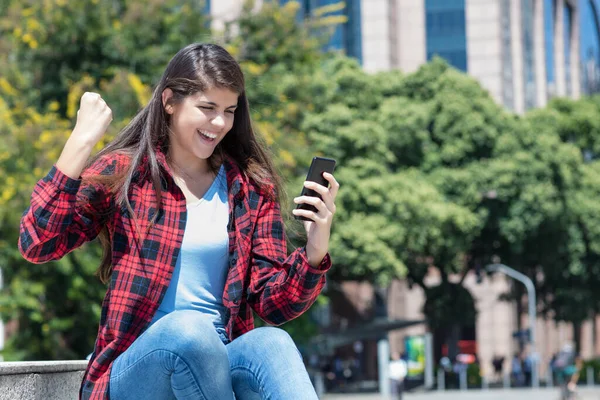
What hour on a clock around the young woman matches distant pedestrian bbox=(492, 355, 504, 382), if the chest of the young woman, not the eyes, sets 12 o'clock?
The distant pedestrian is roughly at 8 o'clock from the young woman.

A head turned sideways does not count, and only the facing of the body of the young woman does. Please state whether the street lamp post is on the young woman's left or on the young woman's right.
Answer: on the young woman's left

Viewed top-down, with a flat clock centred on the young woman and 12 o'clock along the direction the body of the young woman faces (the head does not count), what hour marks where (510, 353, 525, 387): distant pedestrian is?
The distant pedestrian is roughly at 8 o'clock from the young woman.

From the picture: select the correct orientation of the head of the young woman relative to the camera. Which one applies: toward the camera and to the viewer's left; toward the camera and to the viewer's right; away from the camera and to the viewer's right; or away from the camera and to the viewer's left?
toward the camera and to the viewer's right

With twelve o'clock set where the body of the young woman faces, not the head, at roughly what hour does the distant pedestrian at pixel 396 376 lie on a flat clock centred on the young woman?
The distant pedestrian is roughly at 8 o'clock from the young woman.
